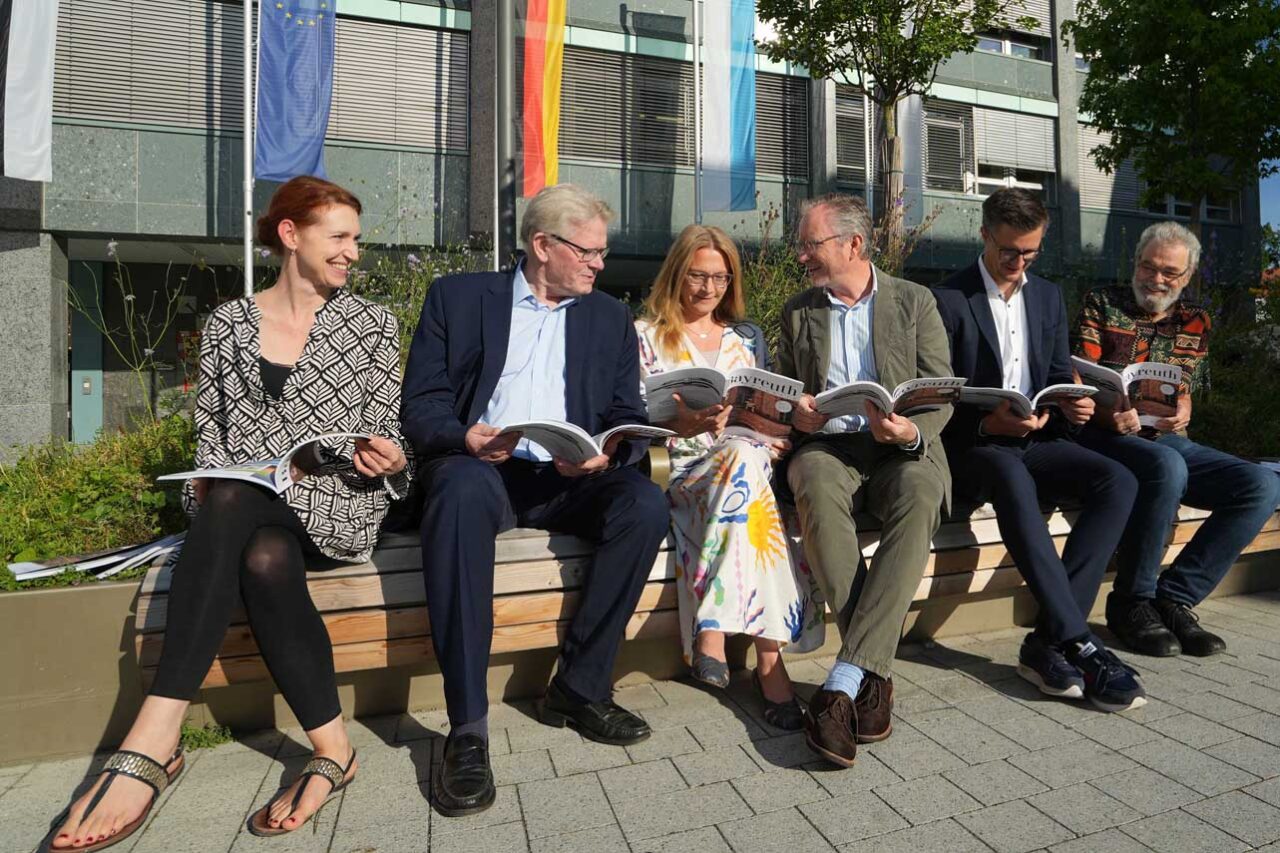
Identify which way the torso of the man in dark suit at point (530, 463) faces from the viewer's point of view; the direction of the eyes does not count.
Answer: toward the camera

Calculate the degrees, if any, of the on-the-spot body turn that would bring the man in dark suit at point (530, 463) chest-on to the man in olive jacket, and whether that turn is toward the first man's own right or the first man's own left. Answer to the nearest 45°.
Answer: approximately 90° to the first man's own left

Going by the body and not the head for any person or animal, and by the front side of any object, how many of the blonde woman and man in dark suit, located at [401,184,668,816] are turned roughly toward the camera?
2

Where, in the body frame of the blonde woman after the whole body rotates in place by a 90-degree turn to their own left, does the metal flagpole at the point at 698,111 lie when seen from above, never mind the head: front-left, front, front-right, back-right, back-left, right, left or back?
left

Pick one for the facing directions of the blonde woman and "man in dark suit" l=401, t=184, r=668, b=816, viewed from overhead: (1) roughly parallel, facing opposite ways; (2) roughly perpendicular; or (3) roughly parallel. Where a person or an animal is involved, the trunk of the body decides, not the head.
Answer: roughly parallel

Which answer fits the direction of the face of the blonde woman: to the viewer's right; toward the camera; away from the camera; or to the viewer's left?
toward the camera

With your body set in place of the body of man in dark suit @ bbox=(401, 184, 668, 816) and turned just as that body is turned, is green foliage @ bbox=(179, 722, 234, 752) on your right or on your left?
on your right

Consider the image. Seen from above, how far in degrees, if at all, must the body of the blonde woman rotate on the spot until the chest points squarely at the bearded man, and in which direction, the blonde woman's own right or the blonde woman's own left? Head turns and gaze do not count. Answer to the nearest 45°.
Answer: approximately 135° to the blonde woman's own left

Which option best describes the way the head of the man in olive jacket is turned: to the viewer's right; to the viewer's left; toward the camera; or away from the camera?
to the viewer's left

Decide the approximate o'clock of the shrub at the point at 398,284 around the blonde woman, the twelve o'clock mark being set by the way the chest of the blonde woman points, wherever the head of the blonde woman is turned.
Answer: The shrub is roughly at 5 o'clock from the blonde woman.

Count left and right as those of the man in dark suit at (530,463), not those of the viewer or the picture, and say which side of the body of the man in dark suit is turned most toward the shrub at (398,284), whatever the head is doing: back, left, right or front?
back
